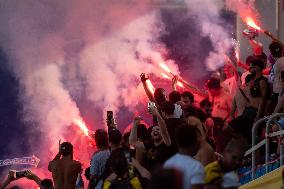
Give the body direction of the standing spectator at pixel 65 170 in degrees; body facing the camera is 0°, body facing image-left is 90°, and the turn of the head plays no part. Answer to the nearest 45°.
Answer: approximately 180°

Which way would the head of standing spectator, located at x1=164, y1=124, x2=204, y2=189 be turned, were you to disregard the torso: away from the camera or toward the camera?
away from the camera

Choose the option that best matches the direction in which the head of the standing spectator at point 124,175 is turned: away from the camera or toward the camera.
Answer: away from the camera

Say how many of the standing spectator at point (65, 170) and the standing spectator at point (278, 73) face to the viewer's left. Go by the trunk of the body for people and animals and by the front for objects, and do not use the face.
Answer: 1

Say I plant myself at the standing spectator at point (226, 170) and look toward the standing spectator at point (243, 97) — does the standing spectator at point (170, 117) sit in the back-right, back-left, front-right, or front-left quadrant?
front-left

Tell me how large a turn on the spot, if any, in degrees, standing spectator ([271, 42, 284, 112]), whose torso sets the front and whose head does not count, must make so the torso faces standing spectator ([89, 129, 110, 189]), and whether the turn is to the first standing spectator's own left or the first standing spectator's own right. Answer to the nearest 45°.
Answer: approximately 45° to the first standing spectator's own left

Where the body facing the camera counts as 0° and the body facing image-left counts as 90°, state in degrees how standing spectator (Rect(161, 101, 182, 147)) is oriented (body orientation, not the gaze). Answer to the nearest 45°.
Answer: approximately 135°

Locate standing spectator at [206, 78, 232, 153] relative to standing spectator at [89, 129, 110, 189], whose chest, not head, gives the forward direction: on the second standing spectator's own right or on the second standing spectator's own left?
on the second standing spectator's own right

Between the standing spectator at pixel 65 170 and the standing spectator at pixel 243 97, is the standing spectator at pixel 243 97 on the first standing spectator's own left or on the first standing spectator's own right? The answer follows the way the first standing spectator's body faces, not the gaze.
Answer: on the first standing spectator's own right

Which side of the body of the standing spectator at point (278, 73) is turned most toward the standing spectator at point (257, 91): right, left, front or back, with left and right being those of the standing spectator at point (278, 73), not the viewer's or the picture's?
front
